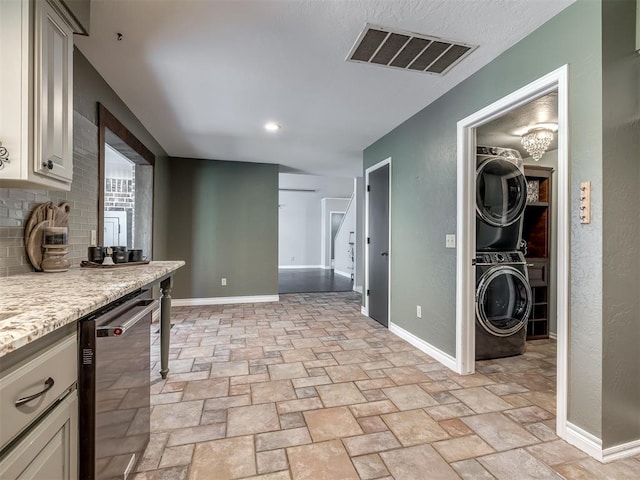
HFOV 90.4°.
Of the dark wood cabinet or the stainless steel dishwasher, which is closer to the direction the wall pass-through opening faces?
the dark wood cabinet

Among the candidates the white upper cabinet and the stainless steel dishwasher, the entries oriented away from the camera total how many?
0

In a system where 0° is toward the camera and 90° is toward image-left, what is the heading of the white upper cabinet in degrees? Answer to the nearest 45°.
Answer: approximately 315°

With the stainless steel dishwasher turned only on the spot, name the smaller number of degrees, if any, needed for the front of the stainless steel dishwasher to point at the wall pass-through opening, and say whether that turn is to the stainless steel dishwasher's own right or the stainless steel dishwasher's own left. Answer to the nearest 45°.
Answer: approximately 135° to the stainless steel dishwasher's own left

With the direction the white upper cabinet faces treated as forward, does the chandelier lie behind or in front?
in front

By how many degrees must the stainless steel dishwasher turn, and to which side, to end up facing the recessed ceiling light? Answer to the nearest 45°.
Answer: approximately 90° to its left

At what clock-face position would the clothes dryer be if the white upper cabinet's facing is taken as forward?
The clothes dryer is roughly at 11 o'clock from the white upper cabinet.

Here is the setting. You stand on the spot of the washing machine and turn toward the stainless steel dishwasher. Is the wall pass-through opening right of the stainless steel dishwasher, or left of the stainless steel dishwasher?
right

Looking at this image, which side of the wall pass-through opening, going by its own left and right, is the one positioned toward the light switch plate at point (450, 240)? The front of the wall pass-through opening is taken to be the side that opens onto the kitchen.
front
